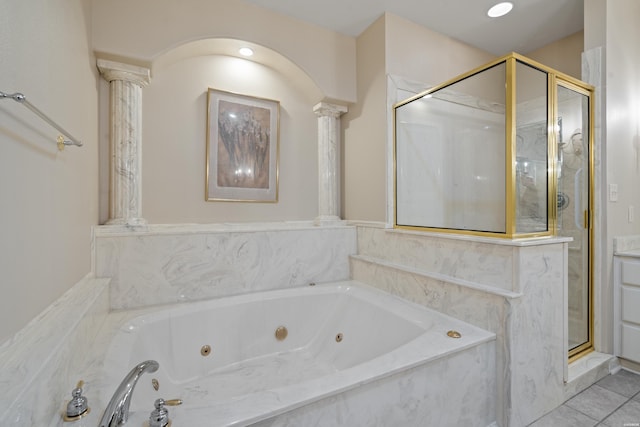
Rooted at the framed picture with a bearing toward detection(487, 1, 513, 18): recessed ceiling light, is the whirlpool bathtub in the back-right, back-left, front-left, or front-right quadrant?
front-right

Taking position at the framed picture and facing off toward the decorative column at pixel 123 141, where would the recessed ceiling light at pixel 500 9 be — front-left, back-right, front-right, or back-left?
back-left

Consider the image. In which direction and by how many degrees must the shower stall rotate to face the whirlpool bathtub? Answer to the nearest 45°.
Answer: approximately 90° to its right

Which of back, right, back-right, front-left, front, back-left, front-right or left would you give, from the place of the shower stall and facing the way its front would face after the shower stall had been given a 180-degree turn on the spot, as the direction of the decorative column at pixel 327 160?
front-left

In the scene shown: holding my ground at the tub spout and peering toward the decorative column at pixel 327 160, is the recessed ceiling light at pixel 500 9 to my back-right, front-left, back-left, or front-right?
front-right

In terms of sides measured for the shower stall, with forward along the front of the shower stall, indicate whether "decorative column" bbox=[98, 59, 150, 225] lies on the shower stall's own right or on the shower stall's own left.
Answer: on the shower stall's own right

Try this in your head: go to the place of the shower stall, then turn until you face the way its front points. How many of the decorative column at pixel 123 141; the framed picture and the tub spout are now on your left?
0

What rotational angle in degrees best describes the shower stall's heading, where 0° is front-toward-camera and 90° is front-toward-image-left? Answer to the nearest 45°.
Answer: approximately 315°

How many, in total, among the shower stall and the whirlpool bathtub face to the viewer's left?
0
